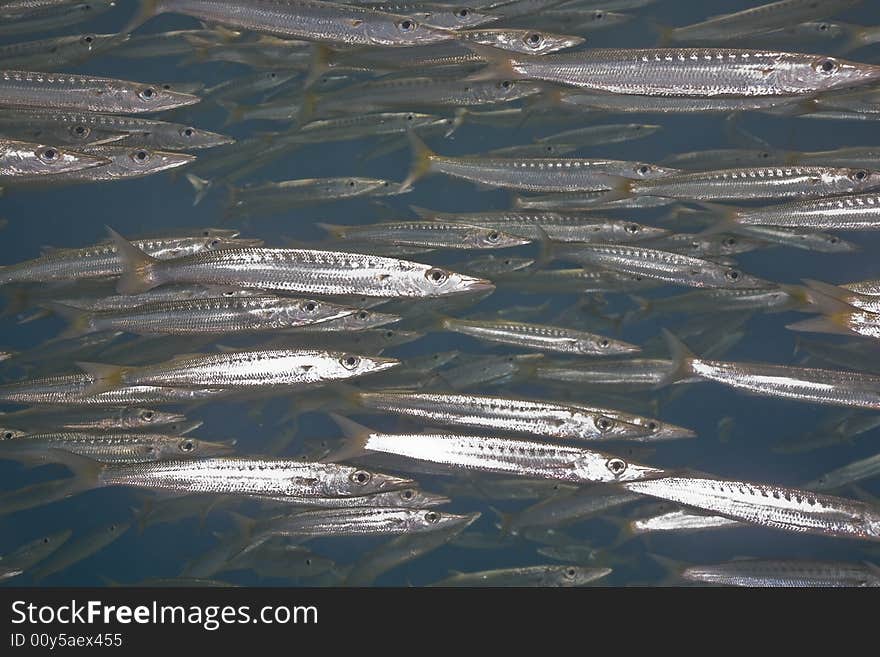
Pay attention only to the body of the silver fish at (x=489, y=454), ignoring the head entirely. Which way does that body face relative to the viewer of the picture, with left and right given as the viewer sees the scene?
facing to the right of the viewer

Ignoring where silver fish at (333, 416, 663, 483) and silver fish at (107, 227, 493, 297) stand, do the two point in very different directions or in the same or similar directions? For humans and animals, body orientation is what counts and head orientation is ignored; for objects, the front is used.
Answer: same or similar directions

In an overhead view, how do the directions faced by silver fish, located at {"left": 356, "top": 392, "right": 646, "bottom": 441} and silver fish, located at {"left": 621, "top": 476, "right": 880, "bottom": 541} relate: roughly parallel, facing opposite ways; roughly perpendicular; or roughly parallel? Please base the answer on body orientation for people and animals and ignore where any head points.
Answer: roughly parallel

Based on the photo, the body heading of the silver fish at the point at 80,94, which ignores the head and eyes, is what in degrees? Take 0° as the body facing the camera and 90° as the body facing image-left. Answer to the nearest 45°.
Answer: approximately 270°

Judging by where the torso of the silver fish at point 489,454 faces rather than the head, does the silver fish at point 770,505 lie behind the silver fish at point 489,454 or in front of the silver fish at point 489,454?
in front

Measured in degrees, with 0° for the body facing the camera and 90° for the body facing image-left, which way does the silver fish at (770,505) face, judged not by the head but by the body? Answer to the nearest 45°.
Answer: approximately 270°

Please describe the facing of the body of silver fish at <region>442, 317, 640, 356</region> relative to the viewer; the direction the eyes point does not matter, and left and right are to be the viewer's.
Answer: facing to the right of the viewer

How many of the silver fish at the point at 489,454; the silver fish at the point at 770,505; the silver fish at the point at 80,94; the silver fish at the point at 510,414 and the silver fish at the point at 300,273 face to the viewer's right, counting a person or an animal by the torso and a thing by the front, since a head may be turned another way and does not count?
5

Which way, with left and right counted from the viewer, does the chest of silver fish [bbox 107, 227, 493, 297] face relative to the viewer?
facing to the right of the viewer
